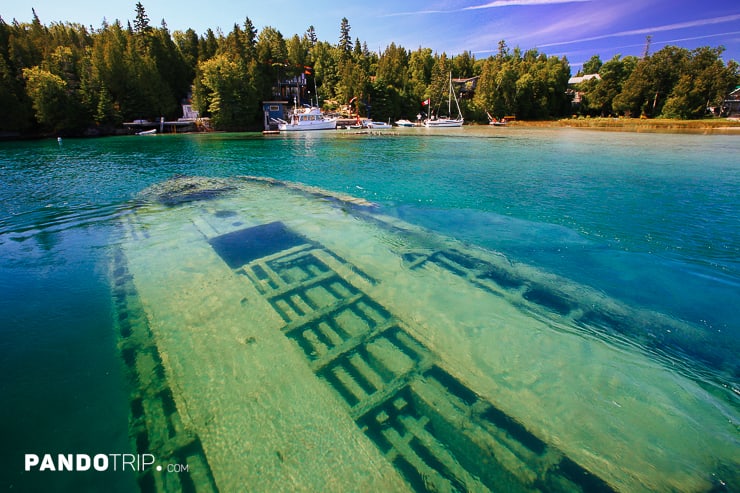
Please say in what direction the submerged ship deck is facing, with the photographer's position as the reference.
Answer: facing away from the viewer and to the left of the viewer
